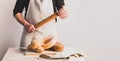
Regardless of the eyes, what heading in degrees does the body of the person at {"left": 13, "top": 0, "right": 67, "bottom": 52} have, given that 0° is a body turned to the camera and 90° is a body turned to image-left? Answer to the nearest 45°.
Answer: approximately 0°
